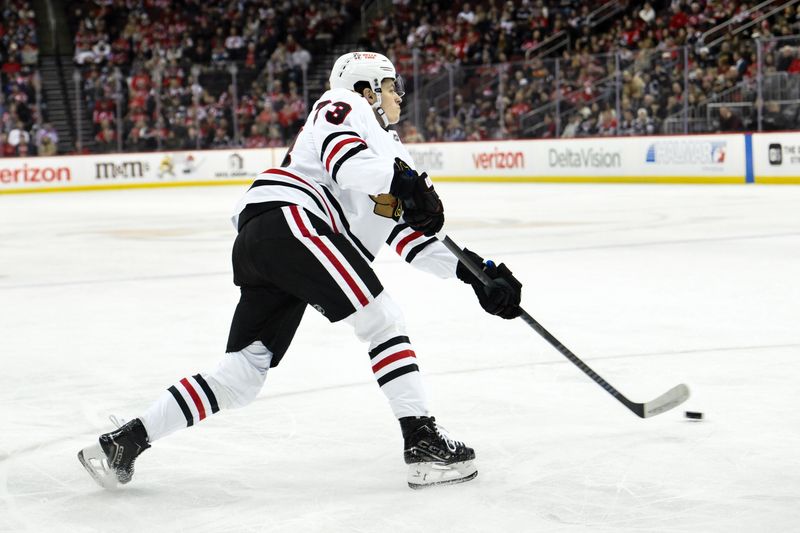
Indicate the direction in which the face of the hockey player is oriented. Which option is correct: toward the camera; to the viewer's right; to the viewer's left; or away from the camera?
to the viewer's right

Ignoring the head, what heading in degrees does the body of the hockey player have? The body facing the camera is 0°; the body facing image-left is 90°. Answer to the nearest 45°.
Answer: approximately 270°
